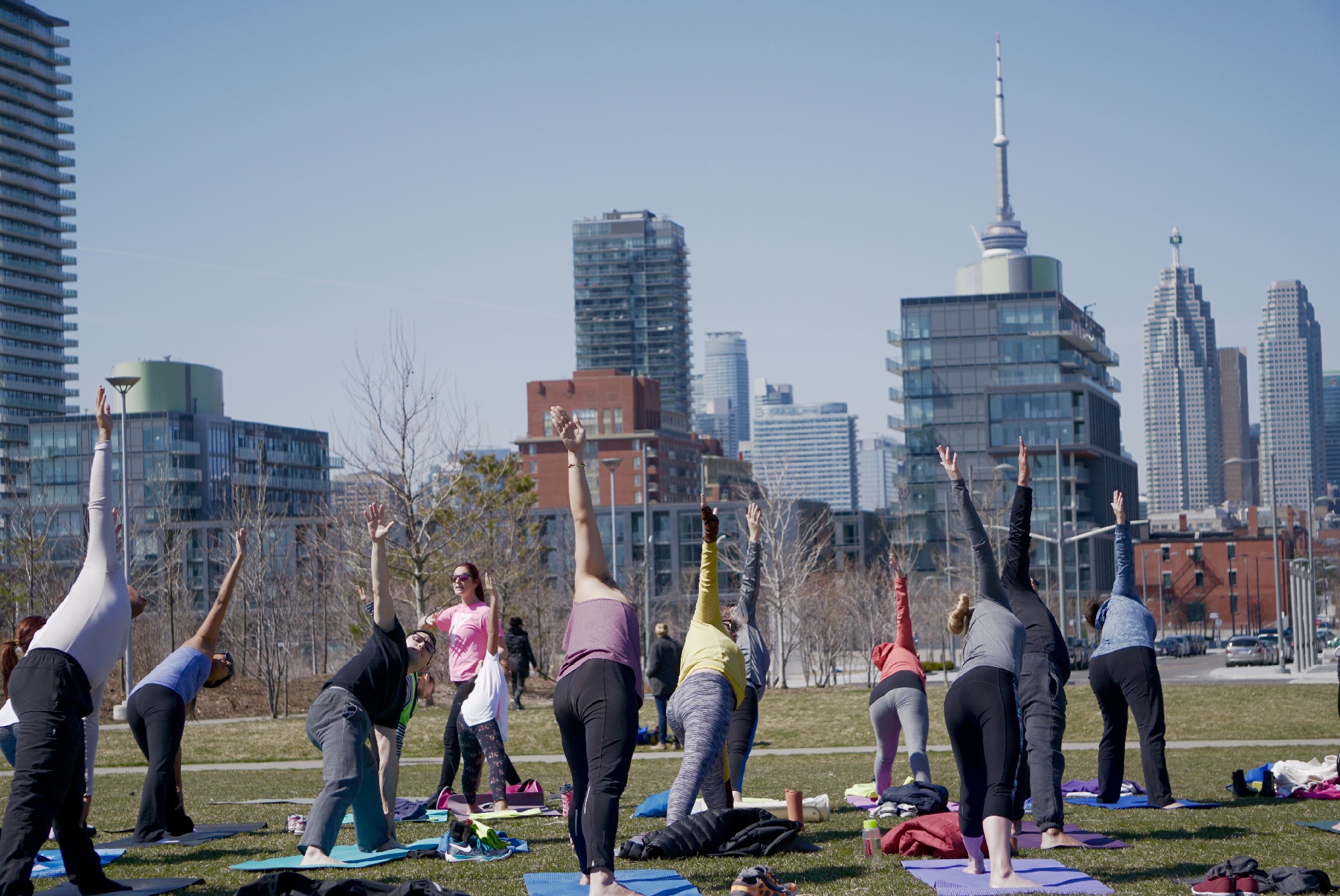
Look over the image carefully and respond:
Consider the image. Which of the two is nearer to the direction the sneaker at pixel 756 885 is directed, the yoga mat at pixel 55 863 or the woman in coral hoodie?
the woman in coral hoodie

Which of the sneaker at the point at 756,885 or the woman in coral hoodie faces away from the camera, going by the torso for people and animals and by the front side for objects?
the woman in coral hoodie

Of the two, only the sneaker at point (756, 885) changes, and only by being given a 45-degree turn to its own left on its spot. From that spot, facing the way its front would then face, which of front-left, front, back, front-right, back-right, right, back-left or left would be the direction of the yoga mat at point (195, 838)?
left

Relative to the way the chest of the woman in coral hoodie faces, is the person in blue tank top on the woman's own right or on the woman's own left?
on the woman's own left

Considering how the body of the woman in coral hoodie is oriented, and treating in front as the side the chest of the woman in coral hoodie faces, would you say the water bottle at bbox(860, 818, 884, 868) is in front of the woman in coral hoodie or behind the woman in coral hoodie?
behind

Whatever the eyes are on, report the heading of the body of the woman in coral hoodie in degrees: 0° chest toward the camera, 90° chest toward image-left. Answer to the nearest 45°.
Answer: approximately 180°

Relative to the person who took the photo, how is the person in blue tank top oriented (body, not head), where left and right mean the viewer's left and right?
facing away from the viewer and to the right of the viewer

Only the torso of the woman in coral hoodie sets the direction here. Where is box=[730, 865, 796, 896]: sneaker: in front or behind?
behind

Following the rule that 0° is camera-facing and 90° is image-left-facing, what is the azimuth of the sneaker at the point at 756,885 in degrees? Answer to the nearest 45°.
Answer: approximately 270°

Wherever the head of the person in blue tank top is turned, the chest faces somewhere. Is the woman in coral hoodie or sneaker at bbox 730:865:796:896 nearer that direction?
the woman in coral hoodie

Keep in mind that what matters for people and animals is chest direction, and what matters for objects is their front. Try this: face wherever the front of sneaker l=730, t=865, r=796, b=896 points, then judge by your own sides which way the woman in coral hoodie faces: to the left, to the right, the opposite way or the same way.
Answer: to the left
